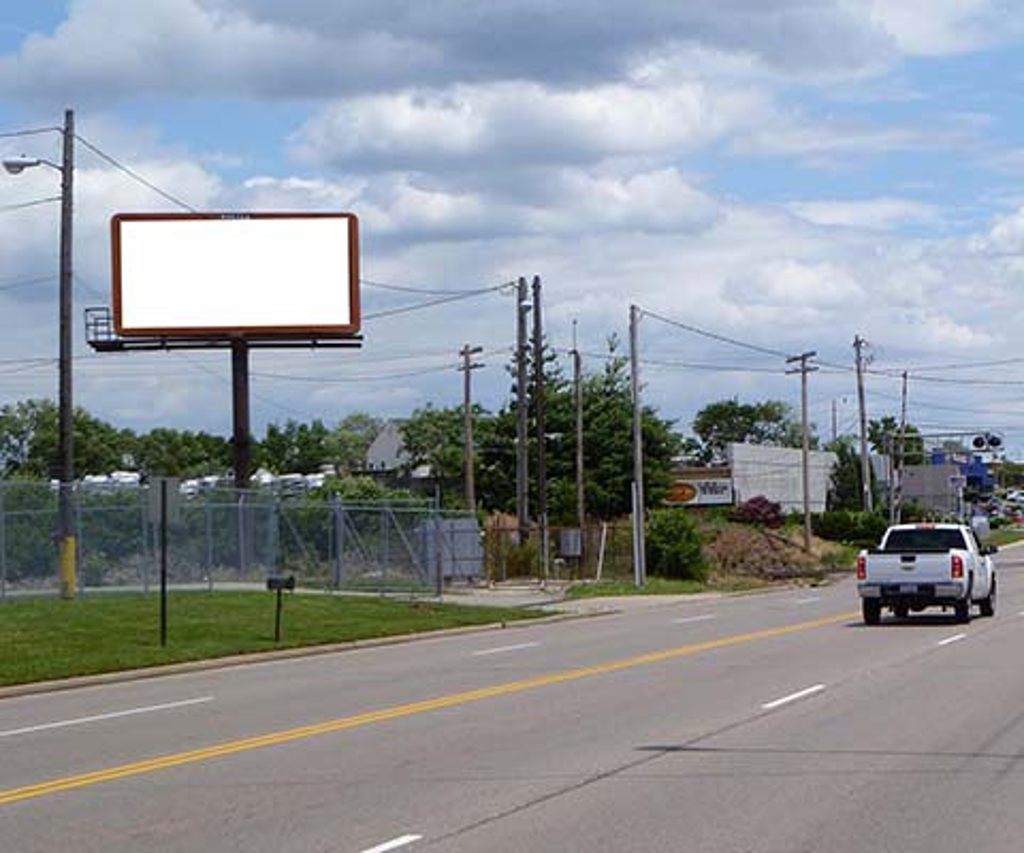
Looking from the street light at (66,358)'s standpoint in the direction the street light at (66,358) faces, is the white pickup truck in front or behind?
behind

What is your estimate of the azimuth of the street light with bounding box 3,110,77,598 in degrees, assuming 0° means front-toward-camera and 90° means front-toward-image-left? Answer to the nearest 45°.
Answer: approximately 90°

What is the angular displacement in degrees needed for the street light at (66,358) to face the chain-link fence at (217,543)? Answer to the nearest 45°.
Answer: approximately 135° to its right
